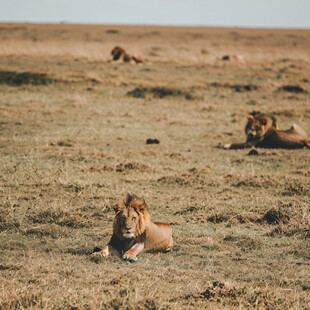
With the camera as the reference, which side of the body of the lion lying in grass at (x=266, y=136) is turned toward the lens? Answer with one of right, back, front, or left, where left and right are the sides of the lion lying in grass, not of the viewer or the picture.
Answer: left

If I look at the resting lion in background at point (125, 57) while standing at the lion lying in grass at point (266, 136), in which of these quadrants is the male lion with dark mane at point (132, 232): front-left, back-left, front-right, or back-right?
back-left

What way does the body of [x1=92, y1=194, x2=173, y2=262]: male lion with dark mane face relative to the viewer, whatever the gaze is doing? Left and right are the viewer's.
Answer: facing the viewer and to the left of the viewer

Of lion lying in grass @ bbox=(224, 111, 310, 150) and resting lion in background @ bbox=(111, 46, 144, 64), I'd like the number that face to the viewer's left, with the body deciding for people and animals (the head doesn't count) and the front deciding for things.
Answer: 2

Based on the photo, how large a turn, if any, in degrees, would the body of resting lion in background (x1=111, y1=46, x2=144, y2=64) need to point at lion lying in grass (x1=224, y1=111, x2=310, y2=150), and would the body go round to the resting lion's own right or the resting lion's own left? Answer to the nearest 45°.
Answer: approximately 90° to the resting lion's own left

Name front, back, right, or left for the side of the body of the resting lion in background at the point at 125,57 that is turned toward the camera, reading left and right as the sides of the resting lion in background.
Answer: left

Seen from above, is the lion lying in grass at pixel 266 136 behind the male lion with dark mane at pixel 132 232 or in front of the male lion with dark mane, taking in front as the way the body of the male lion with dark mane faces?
behind

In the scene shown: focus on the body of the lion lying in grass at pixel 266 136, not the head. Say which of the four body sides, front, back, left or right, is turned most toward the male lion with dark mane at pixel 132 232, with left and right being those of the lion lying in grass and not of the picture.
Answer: left
